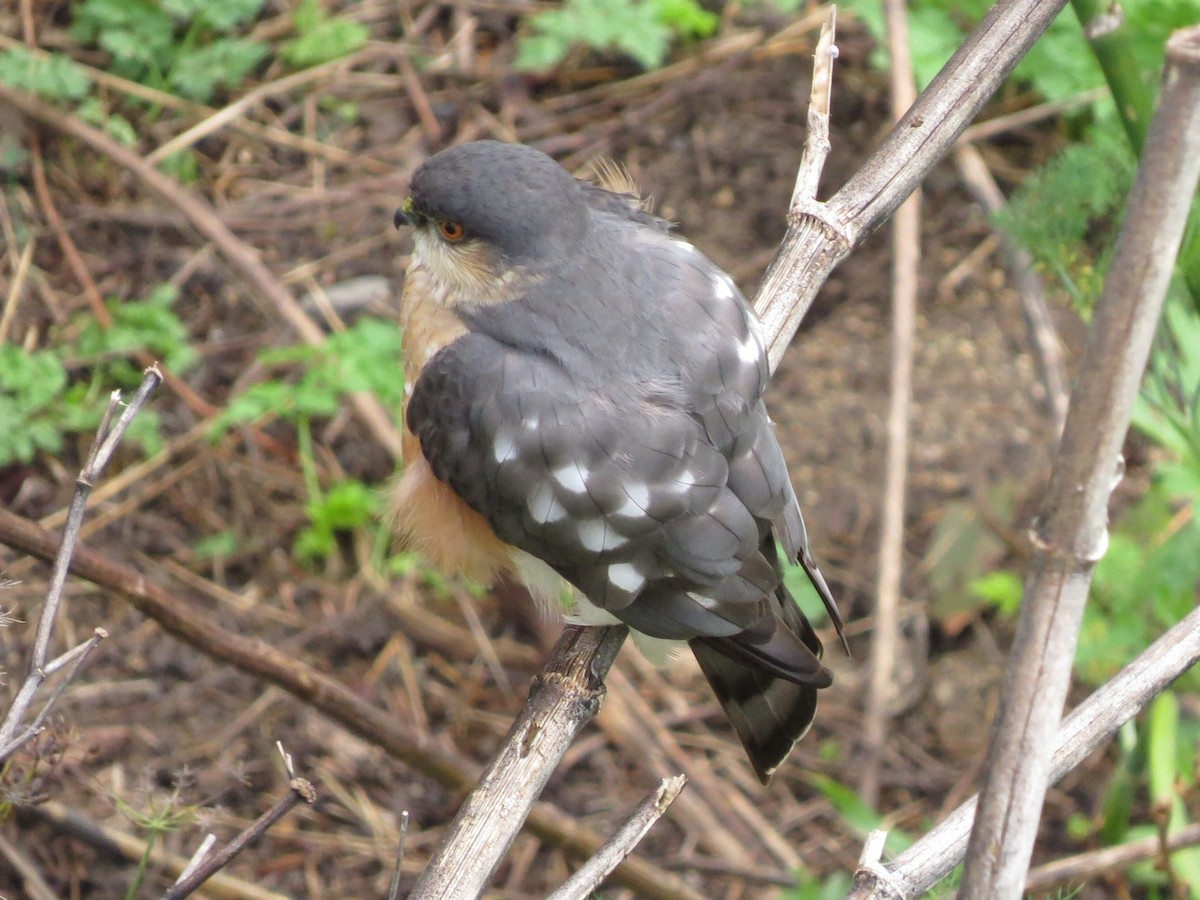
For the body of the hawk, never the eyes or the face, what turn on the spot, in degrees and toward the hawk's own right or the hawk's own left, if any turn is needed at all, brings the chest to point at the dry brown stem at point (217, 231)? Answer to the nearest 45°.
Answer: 0° — it already faces it

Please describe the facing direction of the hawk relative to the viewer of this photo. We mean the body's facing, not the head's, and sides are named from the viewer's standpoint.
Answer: facing away from the viewer and to the left of the viewer

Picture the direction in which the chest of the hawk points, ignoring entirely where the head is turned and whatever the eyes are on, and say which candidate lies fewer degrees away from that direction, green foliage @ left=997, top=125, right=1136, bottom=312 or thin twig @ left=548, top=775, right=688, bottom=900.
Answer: the green foliage

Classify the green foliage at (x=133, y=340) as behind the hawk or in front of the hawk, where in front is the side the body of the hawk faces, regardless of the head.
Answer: in front

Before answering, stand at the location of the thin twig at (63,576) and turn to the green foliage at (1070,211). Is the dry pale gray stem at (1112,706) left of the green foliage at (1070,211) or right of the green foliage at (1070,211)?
right

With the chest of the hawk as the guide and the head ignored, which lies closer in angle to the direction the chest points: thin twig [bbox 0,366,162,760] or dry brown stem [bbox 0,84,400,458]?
the dry brown stem

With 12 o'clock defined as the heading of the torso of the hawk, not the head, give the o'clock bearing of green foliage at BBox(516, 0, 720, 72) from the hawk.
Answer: The green foliage is roughly at 1 o'clock from the hawk.
